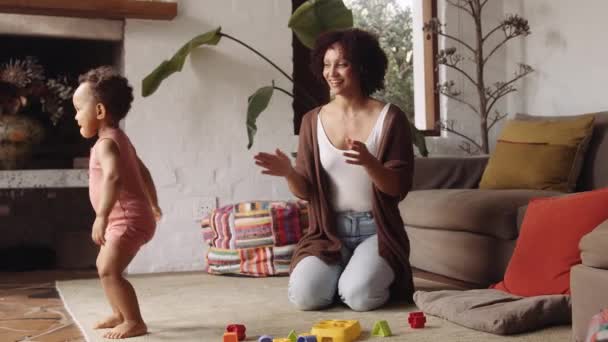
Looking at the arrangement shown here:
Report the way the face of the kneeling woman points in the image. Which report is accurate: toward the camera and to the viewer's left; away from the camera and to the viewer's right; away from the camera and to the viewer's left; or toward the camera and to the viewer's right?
toward the camera and to the viewer's left

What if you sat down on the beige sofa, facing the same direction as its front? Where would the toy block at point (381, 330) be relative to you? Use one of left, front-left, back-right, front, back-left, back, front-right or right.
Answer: front-left

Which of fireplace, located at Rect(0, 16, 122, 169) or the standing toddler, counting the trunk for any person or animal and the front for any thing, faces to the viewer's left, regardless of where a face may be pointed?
the standing toddler

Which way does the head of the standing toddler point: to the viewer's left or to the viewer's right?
to the viewer's left

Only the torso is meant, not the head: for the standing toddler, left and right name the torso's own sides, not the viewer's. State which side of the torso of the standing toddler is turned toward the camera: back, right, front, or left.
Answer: left

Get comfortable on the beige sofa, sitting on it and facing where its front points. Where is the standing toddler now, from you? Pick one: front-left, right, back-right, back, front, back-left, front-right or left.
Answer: front

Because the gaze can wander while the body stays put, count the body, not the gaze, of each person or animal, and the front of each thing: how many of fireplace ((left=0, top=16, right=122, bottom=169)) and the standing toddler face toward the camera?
1

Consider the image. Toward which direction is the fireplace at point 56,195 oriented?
toward the camera

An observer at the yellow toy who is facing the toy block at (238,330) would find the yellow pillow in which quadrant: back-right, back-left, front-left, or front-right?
back-right

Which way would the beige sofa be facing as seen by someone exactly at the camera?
facing the viewer and to the left of the viewer

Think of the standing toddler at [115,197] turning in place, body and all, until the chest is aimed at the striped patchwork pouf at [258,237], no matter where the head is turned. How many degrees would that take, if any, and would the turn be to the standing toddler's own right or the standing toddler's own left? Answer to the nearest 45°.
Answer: approximately 135° to the standing toddler's own right

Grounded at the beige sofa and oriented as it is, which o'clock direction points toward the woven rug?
The woven rug is roughly at 12 o'clock from the beige sofa.

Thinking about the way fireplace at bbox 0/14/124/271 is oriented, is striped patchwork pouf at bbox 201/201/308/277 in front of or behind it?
in front

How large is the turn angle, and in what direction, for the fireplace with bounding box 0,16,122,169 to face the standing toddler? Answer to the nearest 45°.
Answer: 0° — it already faces them

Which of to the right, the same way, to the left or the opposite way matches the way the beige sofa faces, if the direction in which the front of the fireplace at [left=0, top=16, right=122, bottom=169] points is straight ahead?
to the right
